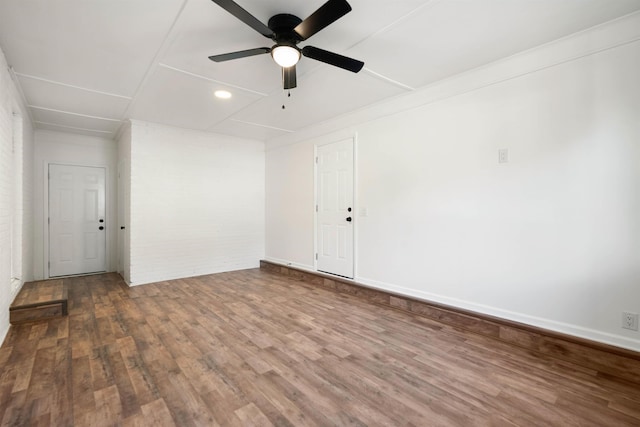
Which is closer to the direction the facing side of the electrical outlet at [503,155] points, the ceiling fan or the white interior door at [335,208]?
the ceiling fan

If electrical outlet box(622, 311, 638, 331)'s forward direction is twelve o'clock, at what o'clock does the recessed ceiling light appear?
The recessed ceiling light is roughly at 2 o'clock from the electrical outlet.

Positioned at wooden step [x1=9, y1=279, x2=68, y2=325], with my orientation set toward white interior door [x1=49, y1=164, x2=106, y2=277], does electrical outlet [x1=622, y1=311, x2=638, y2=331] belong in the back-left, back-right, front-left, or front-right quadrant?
back-right

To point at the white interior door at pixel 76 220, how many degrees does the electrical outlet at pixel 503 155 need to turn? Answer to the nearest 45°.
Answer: approximately 90° to its right

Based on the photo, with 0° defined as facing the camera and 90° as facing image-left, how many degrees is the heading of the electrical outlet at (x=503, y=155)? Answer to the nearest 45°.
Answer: approximately 0°

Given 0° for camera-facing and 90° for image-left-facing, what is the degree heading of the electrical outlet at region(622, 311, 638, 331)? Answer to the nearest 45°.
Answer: approximately 0°

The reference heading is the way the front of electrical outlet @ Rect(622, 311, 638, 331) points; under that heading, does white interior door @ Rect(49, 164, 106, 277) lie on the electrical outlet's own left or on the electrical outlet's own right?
on the electrical outlet's own right
